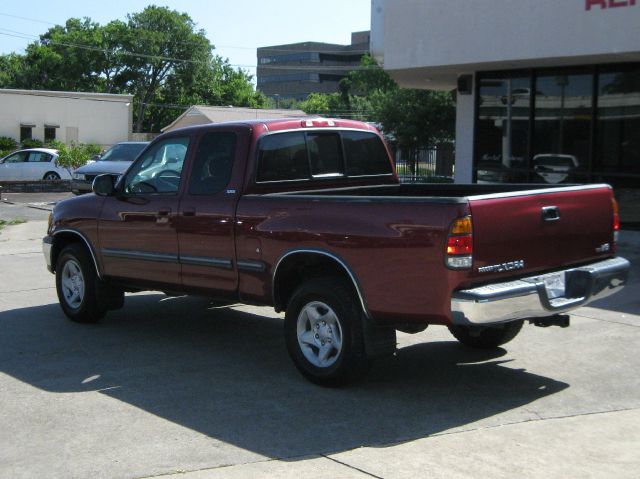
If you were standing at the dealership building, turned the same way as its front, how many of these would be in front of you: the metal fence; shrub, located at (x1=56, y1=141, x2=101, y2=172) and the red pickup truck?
1

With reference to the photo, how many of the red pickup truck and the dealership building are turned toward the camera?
1

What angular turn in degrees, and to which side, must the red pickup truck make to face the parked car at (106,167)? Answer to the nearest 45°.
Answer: approximately 45° to its right

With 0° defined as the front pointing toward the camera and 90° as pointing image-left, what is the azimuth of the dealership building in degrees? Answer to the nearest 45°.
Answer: approximately 0°

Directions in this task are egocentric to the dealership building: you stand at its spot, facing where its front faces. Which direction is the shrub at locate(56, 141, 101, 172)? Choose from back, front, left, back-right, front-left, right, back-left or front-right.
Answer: back-right

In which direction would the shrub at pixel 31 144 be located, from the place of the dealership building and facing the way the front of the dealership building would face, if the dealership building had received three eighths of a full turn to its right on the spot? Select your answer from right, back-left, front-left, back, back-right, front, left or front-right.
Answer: front

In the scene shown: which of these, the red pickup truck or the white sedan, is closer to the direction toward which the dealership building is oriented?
the red pickup truck

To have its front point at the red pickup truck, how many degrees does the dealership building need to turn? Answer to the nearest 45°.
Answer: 0° — it already faces it

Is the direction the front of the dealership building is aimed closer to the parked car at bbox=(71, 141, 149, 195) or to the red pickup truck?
the red pickup truck
